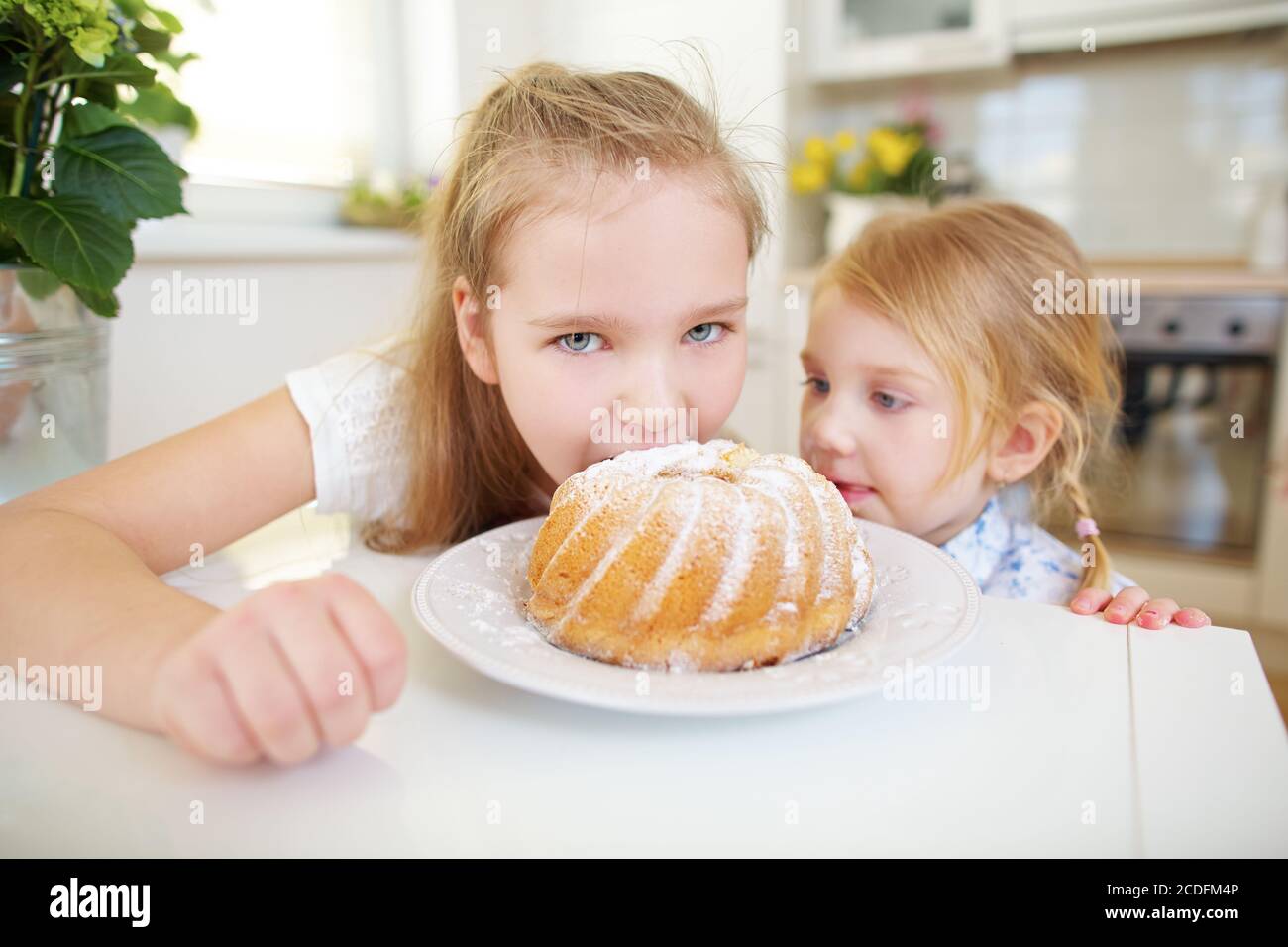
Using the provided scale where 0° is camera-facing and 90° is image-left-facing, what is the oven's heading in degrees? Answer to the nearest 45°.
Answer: approximately 0°

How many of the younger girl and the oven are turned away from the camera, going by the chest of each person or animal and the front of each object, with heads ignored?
0

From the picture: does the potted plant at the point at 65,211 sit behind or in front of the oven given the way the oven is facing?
in front

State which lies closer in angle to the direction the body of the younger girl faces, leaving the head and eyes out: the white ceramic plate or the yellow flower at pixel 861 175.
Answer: the white ceramic plate

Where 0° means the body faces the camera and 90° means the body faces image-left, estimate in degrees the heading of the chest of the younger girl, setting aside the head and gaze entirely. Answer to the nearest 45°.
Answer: approximately 45°

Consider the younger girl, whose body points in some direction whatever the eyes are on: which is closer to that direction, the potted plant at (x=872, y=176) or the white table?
the white table

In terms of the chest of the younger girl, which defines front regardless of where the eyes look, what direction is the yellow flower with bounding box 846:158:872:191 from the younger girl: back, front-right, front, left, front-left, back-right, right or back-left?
back-right
